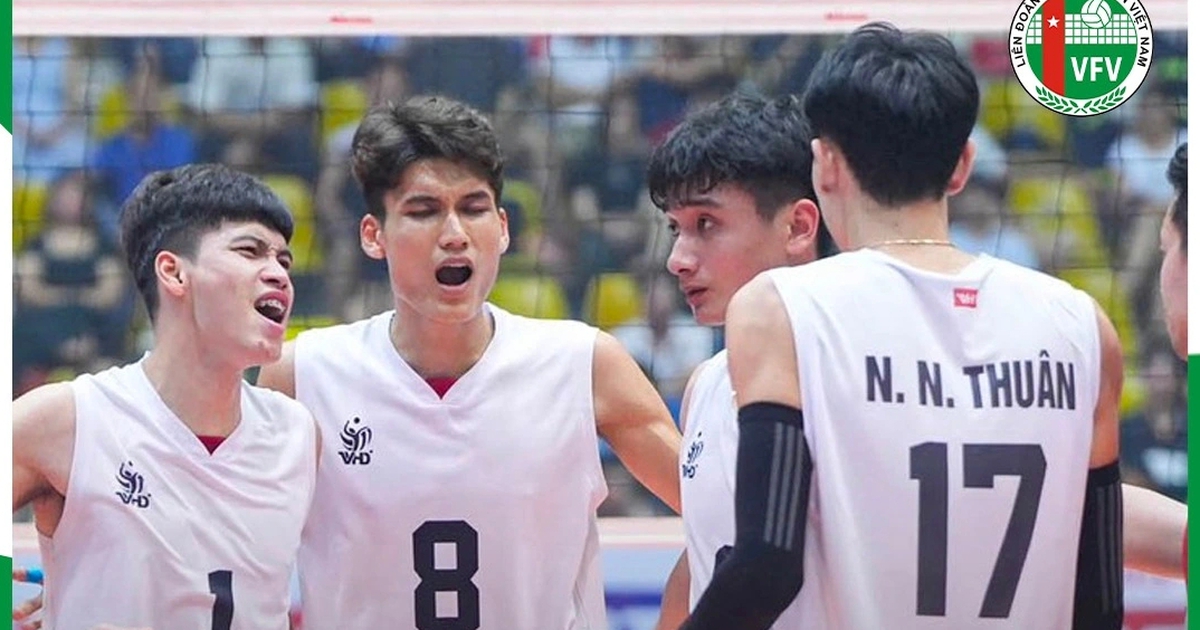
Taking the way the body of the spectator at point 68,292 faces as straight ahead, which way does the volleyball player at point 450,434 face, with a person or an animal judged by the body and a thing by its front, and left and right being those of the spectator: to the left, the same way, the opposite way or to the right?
the same way

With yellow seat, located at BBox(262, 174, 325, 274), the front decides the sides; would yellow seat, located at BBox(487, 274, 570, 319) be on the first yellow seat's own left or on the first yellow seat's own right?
on the first yellow seat's own left

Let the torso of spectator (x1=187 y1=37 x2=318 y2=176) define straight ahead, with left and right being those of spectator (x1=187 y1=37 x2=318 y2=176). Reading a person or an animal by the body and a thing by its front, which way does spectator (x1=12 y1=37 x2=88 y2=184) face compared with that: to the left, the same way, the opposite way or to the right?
the same way

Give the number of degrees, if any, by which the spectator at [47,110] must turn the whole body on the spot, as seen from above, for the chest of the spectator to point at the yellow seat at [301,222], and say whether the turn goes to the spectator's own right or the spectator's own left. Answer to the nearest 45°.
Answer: approximately 45° to the spectator's own left

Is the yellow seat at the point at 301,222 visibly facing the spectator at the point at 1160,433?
no

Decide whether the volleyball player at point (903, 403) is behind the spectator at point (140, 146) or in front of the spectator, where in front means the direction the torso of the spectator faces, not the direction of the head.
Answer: in front

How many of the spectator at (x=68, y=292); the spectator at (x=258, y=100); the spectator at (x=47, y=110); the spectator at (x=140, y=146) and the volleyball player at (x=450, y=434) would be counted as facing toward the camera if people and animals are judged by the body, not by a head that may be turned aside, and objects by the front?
5

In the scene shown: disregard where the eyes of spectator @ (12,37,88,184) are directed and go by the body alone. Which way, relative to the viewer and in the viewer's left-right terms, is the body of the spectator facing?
facing the viewer

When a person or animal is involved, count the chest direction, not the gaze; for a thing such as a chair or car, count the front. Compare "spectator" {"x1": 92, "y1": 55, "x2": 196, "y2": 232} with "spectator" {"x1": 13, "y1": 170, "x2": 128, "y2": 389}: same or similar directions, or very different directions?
same or similar directions

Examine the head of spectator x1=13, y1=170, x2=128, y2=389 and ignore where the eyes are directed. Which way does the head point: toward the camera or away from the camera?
toward the camera

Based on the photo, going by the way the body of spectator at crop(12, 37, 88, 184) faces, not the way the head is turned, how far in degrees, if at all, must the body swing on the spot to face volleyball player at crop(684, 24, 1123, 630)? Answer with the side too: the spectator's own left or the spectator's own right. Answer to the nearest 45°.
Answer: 0° — they already face them

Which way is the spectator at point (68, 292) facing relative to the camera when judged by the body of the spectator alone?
toward the camera

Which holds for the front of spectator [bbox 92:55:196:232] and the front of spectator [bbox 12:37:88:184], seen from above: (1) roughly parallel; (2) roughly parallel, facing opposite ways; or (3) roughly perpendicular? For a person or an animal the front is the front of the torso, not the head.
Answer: roughly parallel

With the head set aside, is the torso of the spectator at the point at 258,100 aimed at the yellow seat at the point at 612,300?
no

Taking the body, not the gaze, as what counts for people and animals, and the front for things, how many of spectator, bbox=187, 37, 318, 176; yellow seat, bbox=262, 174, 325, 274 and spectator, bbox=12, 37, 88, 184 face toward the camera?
3

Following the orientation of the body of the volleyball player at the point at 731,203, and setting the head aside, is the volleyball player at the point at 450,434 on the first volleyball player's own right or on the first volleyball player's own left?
on the first volleyball player's own right

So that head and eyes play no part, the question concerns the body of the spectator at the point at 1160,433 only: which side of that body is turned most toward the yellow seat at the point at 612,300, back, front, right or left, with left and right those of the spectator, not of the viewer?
right

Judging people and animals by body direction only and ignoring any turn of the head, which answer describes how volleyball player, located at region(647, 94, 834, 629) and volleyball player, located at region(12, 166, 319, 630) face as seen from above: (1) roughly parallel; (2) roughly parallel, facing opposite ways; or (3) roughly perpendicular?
roughly perpendicular

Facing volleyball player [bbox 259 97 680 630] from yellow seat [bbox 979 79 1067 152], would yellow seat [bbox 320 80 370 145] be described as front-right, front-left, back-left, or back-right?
front-right

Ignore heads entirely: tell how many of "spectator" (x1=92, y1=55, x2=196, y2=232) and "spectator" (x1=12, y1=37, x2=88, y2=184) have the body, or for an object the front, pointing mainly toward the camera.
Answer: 2
